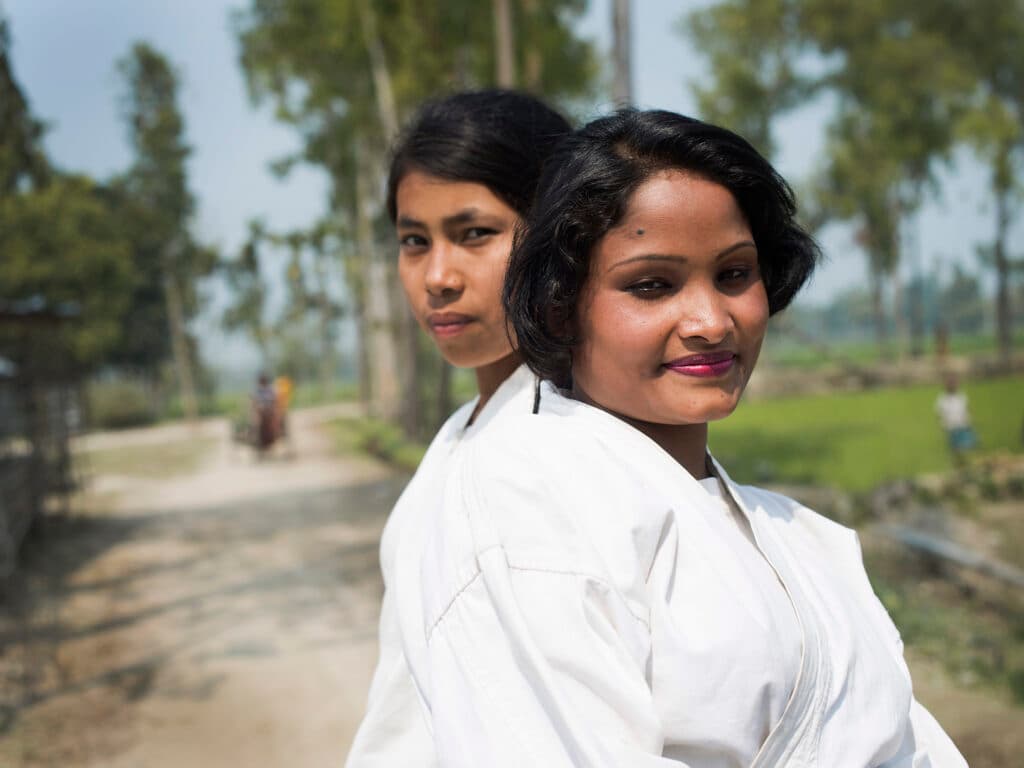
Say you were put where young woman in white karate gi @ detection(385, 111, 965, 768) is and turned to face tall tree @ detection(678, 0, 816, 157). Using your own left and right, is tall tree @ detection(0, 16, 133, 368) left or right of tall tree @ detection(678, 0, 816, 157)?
left

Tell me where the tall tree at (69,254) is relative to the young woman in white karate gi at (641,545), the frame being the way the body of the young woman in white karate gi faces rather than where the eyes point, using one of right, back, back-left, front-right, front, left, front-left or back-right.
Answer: back

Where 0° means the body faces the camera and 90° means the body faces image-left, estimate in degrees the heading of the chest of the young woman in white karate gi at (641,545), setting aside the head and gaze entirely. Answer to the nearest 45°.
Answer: approximately 315°

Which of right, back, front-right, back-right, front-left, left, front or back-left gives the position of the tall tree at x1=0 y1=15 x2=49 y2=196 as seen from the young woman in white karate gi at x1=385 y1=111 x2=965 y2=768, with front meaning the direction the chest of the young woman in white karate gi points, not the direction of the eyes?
back

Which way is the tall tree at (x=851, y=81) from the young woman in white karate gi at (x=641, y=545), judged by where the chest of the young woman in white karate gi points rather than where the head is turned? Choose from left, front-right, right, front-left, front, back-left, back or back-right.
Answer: back-left

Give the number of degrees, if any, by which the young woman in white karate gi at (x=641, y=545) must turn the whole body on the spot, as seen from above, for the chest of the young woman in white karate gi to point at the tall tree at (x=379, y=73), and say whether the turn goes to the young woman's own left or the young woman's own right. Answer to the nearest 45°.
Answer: approximately 135° to the young woman's own left

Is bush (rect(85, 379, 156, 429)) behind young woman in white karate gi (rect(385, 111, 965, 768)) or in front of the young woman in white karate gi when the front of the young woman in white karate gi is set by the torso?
behind

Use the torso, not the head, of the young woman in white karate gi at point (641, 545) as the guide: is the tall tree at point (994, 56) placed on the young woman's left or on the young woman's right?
on the young woman's left

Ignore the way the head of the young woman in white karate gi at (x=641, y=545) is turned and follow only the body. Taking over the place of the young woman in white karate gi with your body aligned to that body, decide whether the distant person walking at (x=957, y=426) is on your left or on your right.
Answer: on your left
